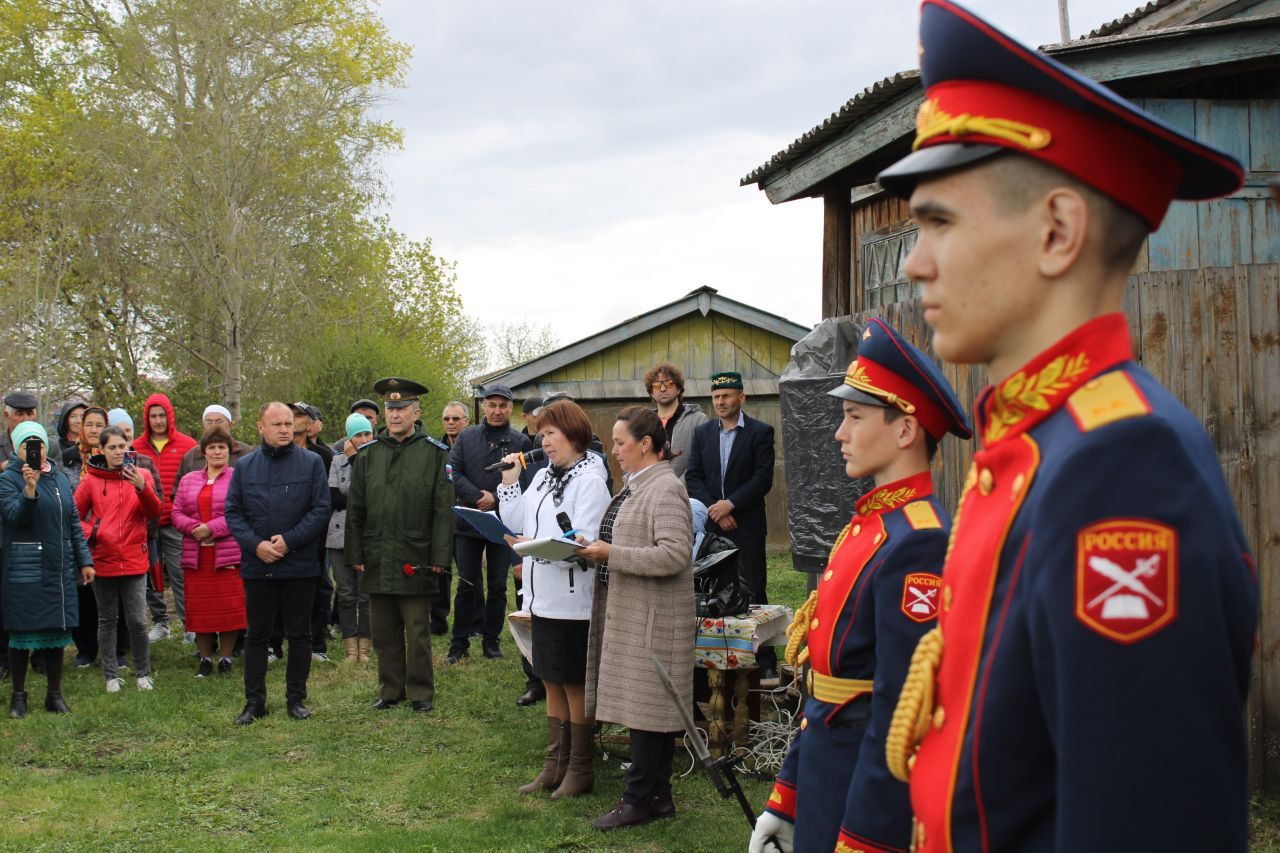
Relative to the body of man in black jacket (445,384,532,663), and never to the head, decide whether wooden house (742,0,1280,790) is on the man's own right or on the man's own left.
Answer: on the man's own left

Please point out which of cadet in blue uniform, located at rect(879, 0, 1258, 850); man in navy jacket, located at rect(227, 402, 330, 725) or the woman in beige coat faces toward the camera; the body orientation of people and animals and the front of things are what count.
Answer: the man in navy jacket

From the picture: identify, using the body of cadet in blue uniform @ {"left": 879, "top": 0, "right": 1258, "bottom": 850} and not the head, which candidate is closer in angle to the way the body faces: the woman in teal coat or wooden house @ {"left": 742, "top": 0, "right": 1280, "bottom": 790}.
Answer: the woman in teal coat

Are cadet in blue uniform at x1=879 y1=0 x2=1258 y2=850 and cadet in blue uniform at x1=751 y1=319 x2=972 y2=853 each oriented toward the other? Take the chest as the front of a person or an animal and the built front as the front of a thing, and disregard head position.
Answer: no

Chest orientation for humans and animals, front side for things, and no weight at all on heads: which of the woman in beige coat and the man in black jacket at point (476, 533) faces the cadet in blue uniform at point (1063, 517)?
the man in black jacket

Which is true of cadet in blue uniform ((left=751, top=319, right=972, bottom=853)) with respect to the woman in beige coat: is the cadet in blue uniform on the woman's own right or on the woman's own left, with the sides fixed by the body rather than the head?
on the woman's own left

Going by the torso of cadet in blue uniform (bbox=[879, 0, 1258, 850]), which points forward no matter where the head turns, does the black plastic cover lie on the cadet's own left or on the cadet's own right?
on the cadet's own right

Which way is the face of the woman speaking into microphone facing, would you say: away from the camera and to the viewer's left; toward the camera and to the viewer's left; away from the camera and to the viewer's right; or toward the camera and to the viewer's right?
toward the camera and to the viewer's left

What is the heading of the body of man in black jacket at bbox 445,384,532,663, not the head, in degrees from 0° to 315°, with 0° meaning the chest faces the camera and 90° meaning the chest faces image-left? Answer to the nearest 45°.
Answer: approximately 0°

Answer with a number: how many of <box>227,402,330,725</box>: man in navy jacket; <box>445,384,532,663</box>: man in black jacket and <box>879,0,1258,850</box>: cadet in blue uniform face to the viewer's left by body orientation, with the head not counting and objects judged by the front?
1

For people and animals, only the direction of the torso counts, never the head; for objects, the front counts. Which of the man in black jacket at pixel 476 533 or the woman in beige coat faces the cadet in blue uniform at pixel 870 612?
the man in black jacket

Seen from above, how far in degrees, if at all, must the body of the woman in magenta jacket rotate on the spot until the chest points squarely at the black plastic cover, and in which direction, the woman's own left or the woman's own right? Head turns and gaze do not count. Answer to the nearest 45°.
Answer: approximately 45° to the woman's own left

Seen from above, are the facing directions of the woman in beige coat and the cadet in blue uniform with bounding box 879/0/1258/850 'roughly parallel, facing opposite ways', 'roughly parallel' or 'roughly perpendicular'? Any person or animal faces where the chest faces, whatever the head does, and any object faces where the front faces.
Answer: roughly parallel

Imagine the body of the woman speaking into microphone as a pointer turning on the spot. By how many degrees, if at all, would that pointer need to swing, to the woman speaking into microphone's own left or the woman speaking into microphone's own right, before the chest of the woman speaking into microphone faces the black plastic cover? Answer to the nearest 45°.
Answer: approximately 135° to the woman speaking into microphone's own left

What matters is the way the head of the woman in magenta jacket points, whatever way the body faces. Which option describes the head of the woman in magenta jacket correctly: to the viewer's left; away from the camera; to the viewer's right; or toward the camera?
toward the camera

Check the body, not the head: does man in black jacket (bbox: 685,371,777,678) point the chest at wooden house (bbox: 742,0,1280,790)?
no

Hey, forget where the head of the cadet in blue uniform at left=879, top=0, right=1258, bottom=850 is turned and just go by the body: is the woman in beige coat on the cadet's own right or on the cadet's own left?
on the cadet's own right
